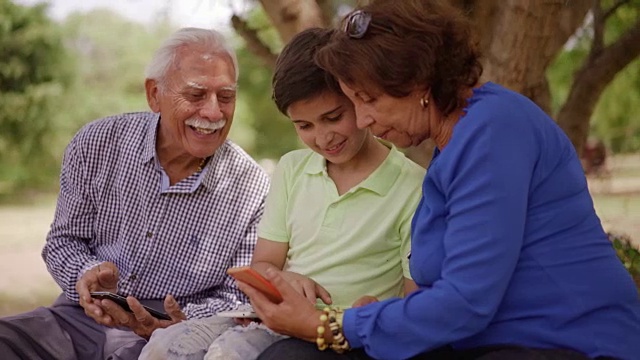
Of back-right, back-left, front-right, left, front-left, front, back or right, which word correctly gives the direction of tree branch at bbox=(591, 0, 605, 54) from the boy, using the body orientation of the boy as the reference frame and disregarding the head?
back-left

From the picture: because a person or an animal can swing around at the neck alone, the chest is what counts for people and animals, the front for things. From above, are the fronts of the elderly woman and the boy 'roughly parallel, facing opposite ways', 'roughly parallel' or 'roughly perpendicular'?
roughly perpendicular

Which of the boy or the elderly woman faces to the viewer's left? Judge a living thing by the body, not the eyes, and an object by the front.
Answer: the elderly woman

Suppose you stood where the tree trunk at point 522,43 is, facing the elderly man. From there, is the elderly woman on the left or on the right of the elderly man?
left

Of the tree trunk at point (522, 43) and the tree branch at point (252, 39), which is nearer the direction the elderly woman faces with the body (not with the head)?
the tree branch

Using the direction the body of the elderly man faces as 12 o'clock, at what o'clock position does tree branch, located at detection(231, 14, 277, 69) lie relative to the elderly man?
The tree branch is roughly at 7 o'clock from the elderly man.

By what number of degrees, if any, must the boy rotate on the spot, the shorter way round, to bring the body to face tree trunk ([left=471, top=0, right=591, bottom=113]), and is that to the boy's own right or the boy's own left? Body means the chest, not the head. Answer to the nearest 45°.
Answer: approximately 135° to the boy's own left

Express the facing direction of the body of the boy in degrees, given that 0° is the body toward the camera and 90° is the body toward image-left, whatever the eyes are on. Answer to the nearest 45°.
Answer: approximately 0°

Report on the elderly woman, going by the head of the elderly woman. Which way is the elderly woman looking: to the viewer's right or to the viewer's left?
to the viewer's left

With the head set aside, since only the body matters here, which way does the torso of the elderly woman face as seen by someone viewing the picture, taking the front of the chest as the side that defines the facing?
to the viewer's left
